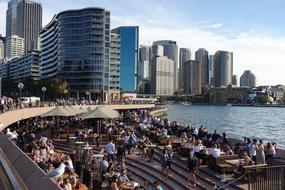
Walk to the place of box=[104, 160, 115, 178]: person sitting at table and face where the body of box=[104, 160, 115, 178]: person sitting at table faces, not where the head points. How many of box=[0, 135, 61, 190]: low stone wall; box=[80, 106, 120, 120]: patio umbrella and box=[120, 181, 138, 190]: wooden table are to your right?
1

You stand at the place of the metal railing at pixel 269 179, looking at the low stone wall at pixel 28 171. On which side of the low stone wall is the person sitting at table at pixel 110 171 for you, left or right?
right

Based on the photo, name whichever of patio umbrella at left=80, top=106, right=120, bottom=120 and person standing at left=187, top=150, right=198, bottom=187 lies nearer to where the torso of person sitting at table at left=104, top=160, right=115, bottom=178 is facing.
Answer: the patio umbrella
